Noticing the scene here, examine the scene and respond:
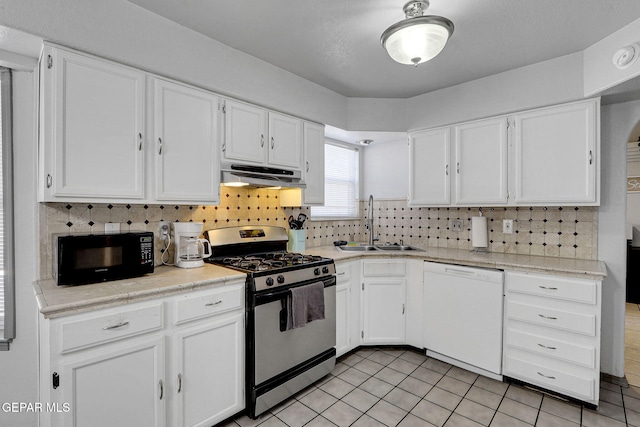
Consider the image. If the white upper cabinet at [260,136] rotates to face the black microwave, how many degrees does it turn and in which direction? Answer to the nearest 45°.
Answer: approximately 90° to its right

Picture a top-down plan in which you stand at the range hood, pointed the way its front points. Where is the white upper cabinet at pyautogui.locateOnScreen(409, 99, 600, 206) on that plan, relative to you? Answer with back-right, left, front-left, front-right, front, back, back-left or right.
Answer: front-left

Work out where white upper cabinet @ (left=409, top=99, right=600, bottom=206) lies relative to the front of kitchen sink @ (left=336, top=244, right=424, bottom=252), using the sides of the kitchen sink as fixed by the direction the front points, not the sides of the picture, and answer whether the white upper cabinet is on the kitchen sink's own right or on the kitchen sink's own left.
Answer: on the kitchen sink's own left

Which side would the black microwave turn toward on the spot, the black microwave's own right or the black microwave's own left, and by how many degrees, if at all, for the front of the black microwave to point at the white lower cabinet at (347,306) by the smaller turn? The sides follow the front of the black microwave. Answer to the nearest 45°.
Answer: approximately 90° to the black microwave's own left

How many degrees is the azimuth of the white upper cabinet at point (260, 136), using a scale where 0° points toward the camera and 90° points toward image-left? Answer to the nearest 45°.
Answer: approximately 315°

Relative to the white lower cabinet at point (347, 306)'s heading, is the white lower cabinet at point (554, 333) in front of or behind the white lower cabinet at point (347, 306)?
in front

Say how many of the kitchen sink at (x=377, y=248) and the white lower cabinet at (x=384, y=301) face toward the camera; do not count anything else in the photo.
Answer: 2

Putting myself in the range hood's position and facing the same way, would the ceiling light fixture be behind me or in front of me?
in front

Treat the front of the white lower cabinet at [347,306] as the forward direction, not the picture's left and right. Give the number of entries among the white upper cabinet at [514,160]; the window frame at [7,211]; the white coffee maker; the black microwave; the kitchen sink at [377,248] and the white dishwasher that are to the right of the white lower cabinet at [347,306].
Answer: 3

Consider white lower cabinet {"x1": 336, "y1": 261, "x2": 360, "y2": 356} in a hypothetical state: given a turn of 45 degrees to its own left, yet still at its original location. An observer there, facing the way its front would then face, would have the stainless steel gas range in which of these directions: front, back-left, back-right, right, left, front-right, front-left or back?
back-right

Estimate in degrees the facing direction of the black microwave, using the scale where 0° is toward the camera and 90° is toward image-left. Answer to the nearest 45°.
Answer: approximately 0°
